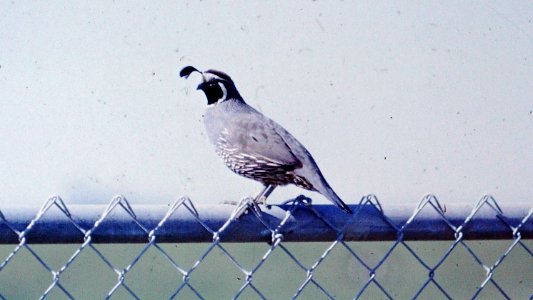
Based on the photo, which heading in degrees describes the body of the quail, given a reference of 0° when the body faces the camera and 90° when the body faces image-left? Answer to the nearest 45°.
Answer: approximately 90°
